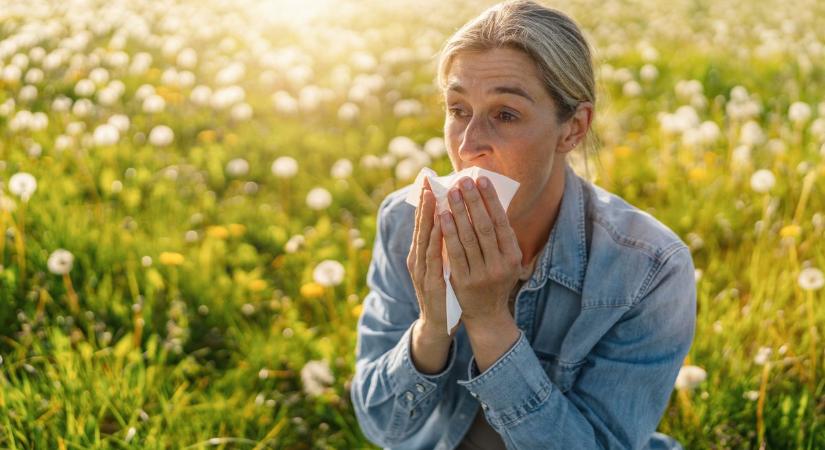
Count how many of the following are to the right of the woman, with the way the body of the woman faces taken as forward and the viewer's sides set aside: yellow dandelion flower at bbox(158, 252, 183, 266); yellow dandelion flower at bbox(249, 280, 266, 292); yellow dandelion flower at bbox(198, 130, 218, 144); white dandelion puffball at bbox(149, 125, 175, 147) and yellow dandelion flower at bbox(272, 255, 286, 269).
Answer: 5

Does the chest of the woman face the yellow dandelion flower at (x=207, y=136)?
no

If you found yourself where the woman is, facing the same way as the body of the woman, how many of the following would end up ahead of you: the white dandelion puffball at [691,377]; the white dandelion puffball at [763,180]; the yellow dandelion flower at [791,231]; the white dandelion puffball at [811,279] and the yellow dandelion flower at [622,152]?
0

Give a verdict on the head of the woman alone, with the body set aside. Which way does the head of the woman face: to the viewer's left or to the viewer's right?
to the viewer's left

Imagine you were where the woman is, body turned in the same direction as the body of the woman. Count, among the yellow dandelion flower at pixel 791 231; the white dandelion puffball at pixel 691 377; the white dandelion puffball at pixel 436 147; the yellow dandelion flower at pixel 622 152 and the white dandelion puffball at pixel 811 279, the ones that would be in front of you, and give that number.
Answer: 0

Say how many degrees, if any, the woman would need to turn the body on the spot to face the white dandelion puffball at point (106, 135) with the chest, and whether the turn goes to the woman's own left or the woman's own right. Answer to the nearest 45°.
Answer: approximately 90° to the woman's own right

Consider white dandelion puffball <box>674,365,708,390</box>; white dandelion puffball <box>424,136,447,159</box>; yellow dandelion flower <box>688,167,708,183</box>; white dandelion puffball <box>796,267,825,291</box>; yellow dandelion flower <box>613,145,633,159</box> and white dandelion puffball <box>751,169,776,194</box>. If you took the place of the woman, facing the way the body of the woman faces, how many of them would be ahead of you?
0

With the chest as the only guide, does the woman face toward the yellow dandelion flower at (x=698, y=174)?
no

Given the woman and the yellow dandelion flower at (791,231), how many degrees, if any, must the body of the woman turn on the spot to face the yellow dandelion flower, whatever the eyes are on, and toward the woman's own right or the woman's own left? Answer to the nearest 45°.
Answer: approximately 180°

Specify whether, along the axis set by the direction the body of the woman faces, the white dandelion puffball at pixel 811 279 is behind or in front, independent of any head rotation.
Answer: behind

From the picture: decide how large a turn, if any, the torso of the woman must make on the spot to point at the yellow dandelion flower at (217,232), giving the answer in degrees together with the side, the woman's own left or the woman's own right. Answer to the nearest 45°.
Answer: approximately 90° to the woman's own right

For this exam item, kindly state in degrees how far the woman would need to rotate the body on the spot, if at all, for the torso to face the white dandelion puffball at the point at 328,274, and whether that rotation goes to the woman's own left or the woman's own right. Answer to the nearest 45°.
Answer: approximately 90° to the woman's own right

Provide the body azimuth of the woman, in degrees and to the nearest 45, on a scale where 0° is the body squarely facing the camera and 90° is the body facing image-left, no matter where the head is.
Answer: approximately 45°

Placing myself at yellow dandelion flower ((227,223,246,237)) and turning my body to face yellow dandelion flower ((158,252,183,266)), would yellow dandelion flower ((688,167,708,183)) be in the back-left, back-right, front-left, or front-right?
back-left

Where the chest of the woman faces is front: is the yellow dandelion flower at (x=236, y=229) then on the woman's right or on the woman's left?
on the woman's right

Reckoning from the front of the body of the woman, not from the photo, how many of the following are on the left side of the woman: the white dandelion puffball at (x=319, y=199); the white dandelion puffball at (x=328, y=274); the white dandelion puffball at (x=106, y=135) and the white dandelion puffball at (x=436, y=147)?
0

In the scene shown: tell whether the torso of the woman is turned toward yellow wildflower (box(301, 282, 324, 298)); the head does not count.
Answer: no
